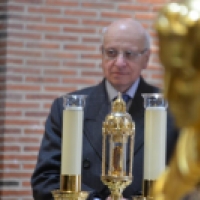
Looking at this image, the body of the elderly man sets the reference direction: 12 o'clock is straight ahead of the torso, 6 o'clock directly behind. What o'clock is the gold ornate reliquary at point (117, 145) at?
The gold ornate reliquary is roughly at 12 o'clock from the elderly man.

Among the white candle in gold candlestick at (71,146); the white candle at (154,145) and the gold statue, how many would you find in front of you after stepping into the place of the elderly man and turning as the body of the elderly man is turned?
3

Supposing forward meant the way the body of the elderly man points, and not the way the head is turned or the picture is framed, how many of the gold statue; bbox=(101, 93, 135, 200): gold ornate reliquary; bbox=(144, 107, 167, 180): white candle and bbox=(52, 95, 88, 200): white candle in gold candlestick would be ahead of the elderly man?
4

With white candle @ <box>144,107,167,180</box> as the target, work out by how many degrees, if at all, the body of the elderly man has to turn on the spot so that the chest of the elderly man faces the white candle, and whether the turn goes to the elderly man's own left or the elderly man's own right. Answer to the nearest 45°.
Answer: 0° — they already face it

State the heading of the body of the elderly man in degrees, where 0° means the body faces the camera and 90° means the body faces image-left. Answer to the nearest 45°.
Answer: approximately 0°

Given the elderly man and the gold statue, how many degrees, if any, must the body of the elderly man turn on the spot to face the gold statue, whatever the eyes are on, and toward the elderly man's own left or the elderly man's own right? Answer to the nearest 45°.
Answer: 0° — they already face it
